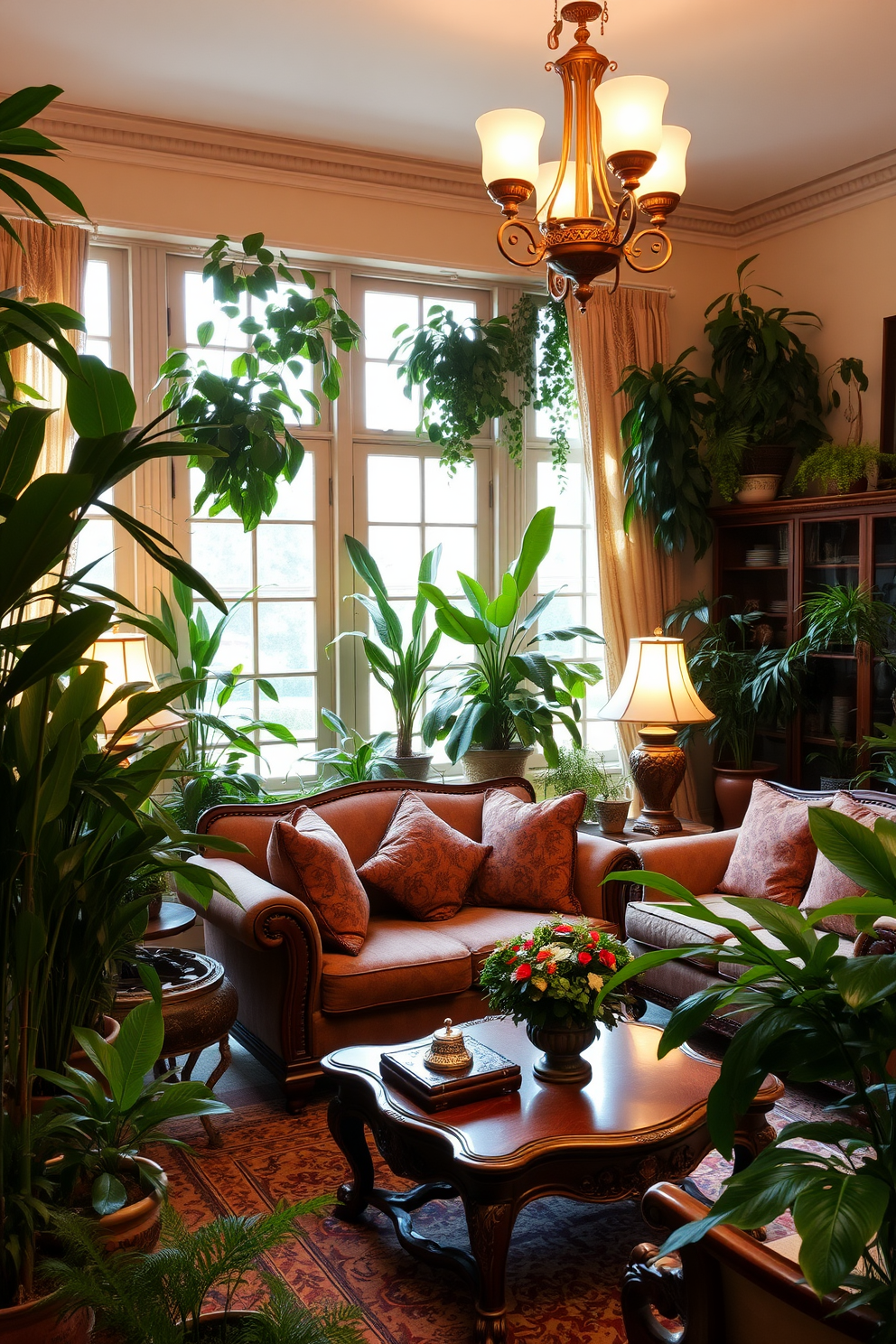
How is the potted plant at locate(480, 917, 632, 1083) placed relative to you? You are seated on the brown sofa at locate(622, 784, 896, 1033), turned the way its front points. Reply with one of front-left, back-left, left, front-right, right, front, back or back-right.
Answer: front-left

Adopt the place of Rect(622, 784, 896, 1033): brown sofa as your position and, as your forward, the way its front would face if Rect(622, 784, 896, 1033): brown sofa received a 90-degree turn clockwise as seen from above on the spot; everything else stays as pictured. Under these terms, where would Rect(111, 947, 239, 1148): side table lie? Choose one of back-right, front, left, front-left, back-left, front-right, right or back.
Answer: left

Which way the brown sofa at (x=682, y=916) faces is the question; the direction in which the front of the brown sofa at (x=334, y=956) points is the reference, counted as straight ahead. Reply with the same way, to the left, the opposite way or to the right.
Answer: to the right

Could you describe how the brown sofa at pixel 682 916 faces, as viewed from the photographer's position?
facing the viewer and to the left of the viewer

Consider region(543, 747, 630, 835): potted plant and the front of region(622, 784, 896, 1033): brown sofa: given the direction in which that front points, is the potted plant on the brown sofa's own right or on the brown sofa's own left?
on the brown sofa's own right

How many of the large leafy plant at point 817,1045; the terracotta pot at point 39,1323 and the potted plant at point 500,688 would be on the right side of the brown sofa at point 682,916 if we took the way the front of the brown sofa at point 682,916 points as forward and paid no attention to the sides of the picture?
1

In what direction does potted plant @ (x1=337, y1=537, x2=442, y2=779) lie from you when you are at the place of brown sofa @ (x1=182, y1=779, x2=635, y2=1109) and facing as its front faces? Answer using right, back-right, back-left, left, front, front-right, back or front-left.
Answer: back-left

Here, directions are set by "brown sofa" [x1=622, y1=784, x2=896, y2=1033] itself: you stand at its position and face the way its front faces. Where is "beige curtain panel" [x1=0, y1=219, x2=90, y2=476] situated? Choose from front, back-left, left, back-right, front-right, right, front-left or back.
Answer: front-right

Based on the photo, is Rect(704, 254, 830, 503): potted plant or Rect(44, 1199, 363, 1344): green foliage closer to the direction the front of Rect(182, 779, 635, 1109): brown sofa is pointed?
the green foliage

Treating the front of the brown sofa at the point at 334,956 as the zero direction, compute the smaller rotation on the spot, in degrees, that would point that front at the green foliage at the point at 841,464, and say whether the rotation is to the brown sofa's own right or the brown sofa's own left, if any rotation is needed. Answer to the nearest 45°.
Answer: approximately 90° to the brown sofa's own left

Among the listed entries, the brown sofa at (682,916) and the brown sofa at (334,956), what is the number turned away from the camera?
0

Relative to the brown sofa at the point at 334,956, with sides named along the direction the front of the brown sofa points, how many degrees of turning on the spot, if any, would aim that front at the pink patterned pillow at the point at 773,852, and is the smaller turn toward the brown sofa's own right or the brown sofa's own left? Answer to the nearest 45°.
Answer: approximately 45° to the brown sofa's own left

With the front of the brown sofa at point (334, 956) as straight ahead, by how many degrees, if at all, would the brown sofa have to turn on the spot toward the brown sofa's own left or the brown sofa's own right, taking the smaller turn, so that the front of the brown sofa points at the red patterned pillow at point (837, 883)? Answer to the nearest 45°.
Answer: approximately 45° to the brown sofa's own left

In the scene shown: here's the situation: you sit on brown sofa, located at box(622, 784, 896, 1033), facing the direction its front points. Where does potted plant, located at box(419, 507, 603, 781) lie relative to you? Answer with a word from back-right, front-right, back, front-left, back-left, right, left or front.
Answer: right

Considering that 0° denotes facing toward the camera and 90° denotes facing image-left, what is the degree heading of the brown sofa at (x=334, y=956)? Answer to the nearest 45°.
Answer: approximately 315°

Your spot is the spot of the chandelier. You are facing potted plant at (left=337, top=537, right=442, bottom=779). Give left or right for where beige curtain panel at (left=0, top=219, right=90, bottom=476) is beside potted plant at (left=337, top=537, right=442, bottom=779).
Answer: left
